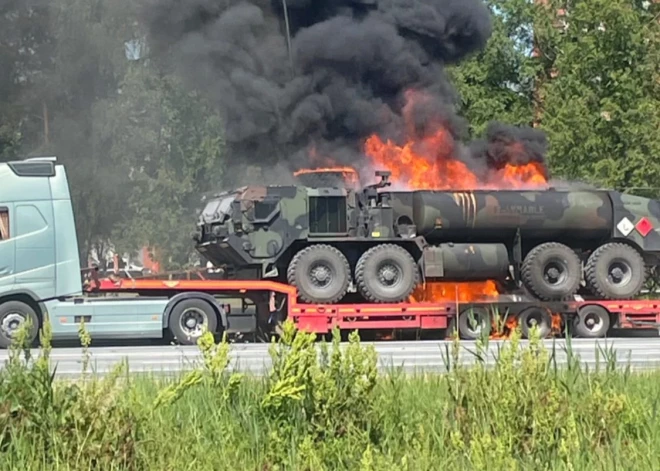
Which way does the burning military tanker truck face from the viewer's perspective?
to the viewer's left

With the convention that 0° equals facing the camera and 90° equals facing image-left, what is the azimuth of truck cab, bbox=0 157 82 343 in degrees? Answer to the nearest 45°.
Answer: approximately 90°

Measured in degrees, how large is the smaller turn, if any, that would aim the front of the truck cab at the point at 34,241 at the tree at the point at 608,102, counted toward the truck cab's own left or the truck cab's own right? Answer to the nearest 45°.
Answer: approximately 135° to the truck cab's own right

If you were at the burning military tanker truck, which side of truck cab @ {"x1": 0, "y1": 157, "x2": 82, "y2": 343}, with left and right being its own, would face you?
back

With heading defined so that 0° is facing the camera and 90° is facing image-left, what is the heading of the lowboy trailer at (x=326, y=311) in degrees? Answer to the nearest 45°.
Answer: approximately 90°

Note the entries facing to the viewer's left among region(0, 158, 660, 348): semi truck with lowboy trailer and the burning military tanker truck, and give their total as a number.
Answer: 2

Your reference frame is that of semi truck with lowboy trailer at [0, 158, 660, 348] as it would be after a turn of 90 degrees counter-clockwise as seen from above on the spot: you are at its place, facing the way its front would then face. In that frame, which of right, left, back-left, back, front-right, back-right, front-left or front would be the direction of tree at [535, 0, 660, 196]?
back-left

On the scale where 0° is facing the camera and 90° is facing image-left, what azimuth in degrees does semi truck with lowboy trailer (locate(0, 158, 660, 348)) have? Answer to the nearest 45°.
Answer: approximately 90°
